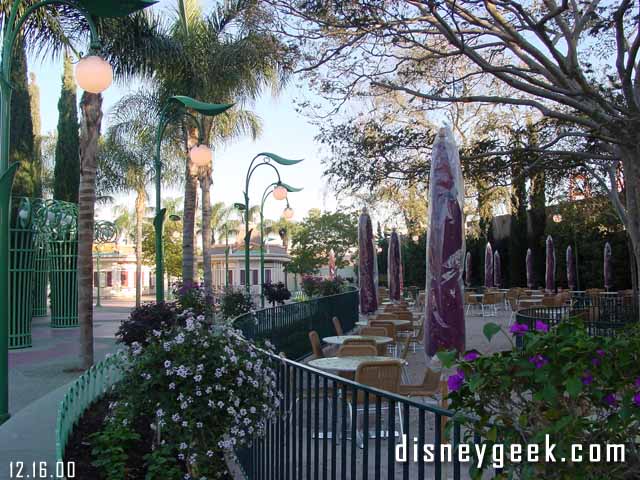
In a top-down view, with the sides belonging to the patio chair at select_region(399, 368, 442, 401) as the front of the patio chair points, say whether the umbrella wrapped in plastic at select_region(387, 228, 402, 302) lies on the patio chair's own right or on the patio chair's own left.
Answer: on the patio chair's own right

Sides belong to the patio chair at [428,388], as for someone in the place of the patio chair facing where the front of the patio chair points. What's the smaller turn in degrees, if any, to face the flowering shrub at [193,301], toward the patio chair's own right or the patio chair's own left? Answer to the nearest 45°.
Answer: approximately 45° to the patio chair's own right

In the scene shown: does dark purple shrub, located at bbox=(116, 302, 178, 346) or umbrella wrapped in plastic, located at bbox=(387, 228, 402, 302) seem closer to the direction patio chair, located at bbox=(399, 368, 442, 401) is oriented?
the dark purple shrub

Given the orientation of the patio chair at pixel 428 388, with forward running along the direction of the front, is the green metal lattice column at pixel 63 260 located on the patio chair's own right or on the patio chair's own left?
on the patio chair's own right

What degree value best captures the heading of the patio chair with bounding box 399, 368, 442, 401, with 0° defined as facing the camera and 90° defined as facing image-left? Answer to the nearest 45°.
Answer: approximately 90°

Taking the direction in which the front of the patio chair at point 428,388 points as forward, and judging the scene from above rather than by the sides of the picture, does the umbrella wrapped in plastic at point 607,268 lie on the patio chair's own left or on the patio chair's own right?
on the patio chair's own right
